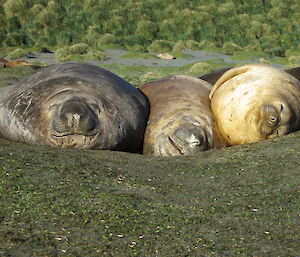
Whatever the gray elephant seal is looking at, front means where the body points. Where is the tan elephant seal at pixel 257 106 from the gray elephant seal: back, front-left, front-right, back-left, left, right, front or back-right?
left

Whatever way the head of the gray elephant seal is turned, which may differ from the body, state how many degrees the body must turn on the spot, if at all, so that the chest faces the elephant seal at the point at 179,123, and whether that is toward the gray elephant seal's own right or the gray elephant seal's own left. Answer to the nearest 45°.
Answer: approximately 90° to the gray elephant seal's own left

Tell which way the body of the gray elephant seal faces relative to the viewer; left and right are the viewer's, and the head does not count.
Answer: facing the viewer
